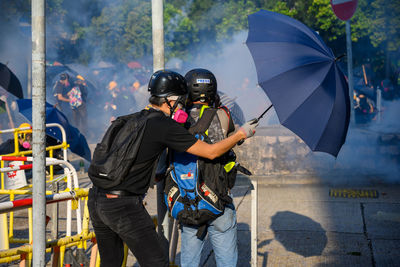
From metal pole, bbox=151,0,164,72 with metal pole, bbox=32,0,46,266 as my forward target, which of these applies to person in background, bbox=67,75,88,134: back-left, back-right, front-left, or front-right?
back-right

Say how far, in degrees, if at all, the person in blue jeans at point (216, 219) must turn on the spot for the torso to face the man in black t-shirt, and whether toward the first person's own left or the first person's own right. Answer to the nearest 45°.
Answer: approximately 135° to the first person's own left

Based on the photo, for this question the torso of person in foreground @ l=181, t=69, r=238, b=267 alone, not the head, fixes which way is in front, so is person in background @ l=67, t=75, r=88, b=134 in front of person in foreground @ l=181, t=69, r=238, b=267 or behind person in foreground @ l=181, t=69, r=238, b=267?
in front

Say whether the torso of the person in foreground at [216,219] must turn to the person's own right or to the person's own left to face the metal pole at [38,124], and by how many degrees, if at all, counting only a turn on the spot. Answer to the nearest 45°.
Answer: approximately 135° to the person's own left

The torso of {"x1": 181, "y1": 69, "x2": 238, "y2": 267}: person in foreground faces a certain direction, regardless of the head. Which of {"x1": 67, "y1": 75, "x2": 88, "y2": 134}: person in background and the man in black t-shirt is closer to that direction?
the person in background

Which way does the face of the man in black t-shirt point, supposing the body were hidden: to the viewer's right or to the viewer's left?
to the viewer's right

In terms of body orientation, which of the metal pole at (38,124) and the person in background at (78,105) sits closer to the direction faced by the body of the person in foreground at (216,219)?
the person in background

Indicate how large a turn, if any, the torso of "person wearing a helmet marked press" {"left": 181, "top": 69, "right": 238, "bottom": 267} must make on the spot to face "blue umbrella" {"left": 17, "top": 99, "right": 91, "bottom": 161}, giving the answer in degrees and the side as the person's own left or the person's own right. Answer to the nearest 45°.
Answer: approximately 45° to the person's own left

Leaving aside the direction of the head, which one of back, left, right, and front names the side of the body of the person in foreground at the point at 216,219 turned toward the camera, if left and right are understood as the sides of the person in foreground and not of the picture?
back

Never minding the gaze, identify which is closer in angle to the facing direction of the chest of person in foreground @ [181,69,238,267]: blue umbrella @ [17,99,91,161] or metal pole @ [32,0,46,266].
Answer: the blue umbrella
